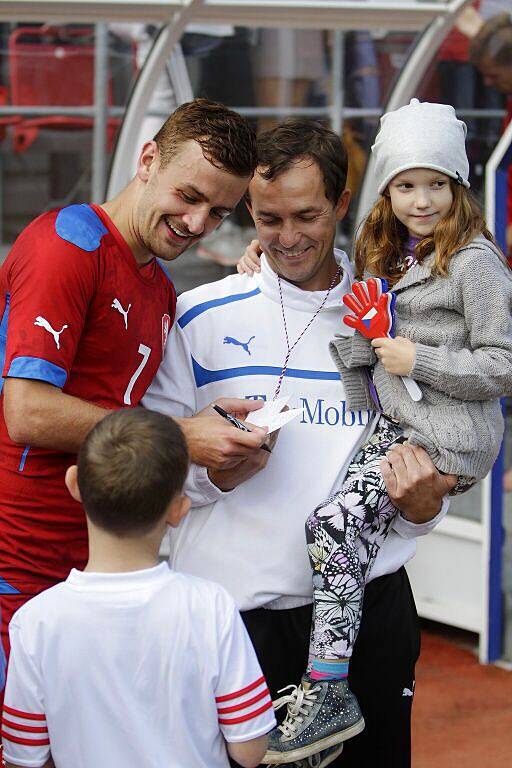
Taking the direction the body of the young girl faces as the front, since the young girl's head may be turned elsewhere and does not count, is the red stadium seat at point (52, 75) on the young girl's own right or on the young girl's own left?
on the young girl's own right

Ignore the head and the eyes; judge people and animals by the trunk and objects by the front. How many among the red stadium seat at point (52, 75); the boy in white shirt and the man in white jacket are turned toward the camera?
2

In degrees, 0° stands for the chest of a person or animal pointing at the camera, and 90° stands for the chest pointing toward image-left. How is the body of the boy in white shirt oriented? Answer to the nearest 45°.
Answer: approximately 180°

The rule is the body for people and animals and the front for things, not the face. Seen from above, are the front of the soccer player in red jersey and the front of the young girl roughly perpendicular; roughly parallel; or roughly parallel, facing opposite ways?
roughly perpendicular

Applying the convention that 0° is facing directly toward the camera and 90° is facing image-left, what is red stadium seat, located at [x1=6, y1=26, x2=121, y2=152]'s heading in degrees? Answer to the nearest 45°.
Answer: approximately 0°

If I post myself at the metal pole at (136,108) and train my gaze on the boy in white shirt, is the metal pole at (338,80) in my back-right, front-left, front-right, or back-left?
back-left

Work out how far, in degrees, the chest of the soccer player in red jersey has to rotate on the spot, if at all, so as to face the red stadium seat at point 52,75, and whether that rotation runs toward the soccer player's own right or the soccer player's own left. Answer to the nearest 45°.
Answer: approximately 135° to the soccer player's own left

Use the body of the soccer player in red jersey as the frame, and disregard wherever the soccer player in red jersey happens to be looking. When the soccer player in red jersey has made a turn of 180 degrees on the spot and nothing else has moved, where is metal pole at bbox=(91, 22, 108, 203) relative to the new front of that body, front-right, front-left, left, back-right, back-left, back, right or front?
front-right

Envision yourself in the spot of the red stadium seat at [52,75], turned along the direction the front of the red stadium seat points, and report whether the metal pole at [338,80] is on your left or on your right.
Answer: on your left

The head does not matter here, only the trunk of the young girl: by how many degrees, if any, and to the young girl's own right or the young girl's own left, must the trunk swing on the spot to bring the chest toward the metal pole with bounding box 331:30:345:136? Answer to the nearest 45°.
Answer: approximately 135° to the young girl's own right

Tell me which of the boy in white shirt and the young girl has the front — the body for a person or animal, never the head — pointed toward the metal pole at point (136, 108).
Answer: the boy in white shirt
